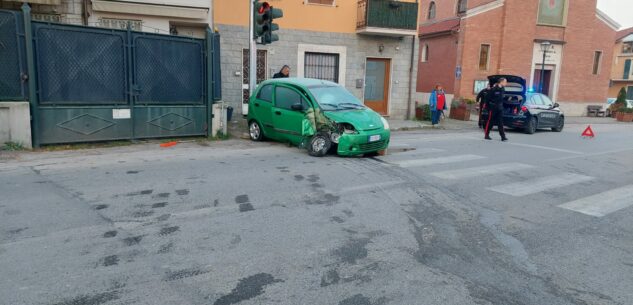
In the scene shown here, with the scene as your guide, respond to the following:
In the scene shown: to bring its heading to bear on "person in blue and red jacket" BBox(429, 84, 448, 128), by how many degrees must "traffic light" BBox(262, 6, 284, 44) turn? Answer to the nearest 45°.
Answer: approximately 45° to its left

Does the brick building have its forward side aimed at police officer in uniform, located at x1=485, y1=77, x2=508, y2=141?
yes

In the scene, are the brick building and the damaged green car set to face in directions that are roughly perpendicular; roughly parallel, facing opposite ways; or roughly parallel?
roughly perpendicular
